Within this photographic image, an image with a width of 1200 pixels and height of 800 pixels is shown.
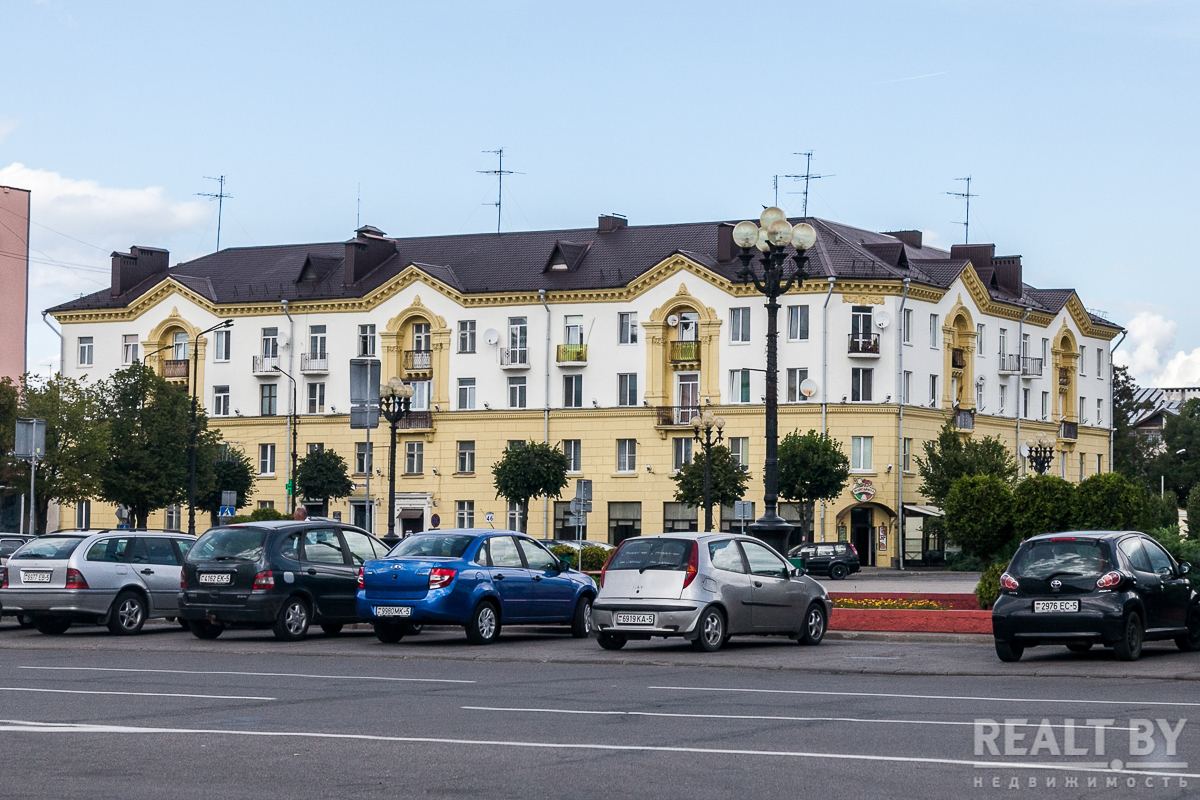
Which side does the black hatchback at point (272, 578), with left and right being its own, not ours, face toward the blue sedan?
right

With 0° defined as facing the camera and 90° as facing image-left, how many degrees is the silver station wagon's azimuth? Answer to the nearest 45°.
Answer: approximately 225°

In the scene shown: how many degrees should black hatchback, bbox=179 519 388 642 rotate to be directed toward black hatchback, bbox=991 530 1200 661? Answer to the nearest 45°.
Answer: approximately 90° to its right

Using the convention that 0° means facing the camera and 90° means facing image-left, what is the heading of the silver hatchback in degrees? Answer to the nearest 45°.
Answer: approximately 225°

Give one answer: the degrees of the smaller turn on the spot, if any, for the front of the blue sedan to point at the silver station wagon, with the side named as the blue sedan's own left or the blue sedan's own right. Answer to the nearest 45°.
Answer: approximately 90° to the blue sedan's own left

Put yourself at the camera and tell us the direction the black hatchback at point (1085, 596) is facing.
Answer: facing away from the viewer and to the right of the viewer

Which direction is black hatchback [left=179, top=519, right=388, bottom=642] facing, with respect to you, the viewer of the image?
facing away from the viewer and to the right of the viewer

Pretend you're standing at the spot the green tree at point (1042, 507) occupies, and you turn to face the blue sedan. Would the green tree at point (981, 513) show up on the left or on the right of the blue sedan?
right

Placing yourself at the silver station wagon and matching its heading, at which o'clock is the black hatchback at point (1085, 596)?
The black hatchback is roughly at 3 o'clock from the silver station wagon.

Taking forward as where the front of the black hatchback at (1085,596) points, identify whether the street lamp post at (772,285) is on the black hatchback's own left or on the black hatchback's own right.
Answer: on the black hatchback's own left
